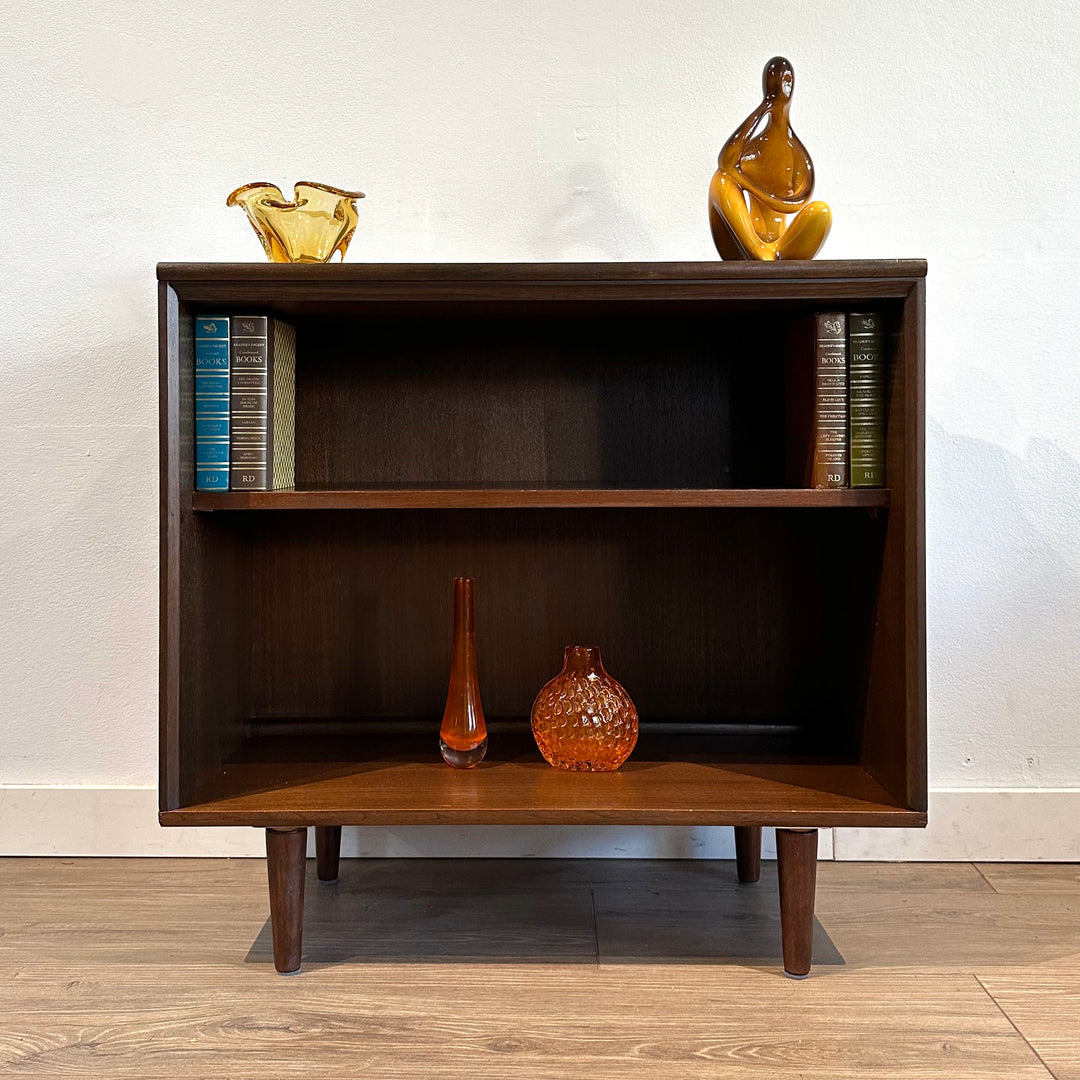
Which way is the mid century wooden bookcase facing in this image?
toward the camera

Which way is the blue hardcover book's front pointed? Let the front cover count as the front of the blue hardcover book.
to the viewer's right

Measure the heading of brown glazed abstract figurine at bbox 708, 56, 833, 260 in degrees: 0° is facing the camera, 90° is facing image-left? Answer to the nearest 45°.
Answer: approximately 315°

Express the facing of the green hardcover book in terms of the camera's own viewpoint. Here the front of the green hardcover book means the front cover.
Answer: facing to the right of the viewer

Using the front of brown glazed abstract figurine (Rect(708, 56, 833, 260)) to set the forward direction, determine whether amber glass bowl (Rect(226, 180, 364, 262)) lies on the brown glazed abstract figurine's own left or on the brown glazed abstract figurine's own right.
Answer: on the brown glazed abstract figurine's own right

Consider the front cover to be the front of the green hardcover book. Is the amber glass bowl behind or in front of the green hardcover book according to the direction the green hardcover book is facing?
behind

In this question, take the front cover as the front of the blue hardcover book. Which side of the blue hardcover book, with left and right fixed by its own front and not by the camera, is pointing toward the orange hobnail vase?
front
